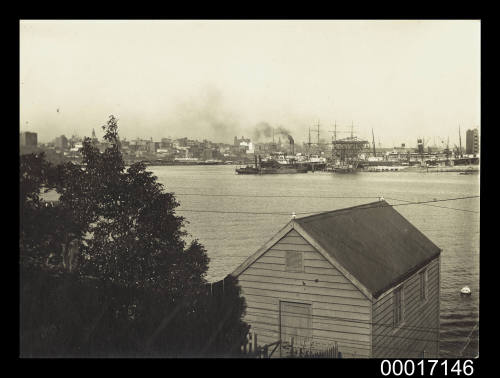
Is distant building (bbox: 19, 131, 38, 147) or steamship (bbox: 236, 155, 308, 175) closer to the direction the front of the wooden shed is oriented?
the distant building

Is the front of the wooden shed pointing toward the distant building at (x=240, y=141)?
no

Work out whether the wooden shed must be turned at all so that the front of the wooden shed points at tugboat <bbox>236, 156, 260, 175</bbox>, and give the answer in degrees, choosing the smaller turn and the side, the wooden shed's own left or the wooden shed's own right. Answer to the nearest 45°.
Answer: approximately 90° to the wooden shed's own right

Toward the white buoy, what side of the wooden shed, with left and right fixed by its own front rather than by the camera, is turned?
back

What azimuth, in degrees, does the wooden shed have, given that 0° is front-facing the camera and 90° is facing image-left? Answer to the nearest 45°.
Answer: approximately 45°

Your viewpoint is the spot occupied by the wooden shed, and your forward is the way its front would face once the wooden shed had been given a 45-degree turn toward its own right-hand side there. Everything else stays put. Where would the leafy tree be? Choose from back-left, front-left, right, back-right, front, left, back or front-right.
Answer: front
